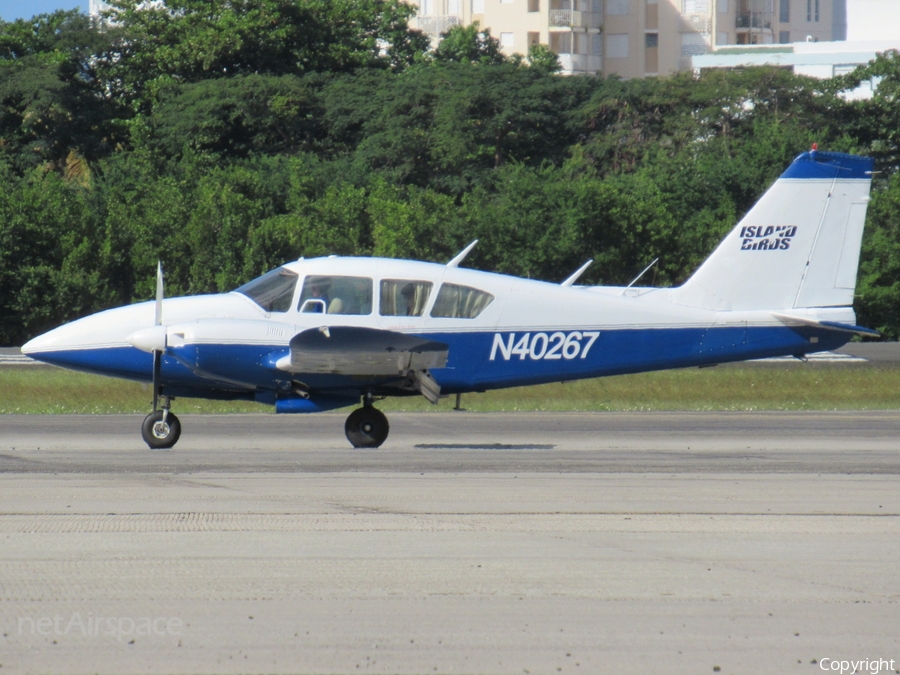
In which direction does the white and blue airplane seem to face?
to the viewer's left
